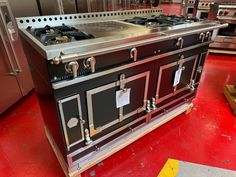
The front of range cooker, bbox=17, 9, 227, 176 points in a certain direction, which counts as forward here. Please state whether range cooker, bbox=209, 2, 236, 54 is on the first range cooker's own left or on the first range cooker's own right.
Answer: on the first range cooker's own left

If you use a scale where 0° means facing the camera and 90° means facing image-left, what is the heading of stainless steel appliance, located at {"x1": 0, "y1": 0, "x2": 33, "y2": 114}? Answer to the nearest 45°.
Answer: approximately 315°

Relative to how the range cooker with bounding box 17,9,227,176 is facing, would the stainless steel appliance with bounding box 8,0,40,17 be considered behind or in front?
behind

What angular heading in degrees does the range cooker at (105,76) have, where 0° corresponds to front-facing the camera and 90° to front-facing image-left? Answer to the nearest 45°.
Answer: approximately 315°

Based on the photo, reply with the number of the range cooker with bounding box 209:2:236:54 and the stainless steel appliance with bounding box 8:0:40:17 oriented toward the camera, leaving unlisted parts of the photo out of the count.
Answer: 2

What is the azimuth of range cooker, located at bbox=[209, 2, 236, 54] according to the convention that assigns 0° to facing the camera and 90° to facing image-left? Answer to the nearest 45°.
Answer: approximately 0°

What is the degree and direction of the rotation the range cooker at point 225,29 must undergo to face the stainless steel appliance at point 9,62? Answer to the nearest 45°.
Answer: approximately 45° to its right

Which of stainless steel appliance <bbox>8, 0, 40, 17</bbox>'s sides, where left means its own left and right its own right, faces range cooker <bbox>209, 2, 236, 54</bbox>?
left
